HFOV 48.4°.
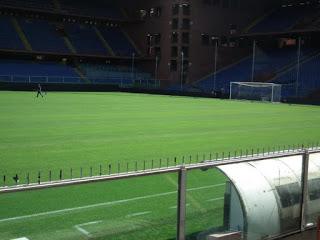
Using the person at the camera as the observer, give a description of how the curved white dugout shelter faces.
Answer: facing away from the viewer and to the left of the viewer
